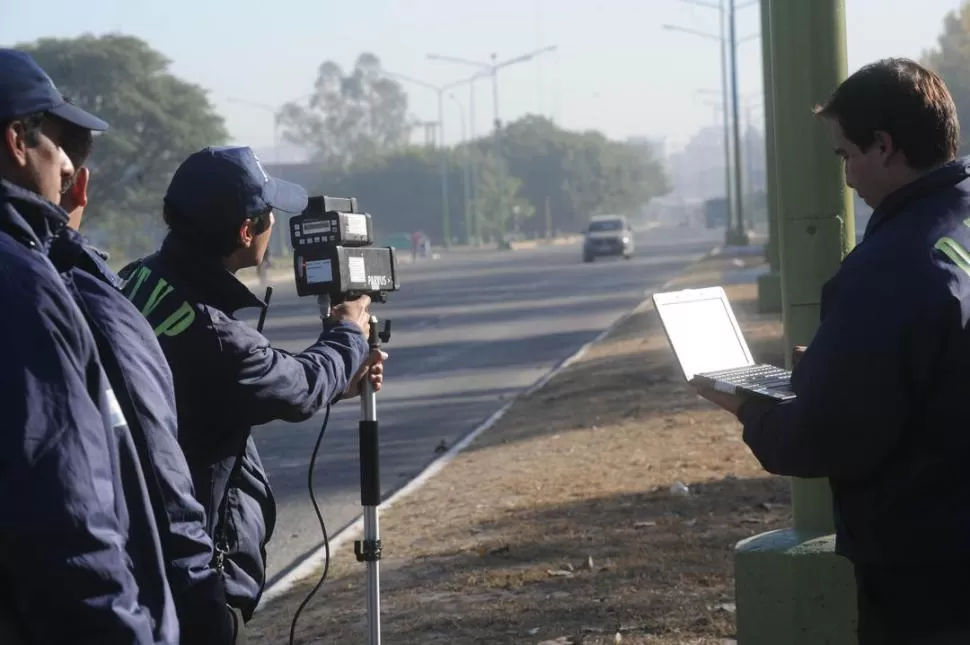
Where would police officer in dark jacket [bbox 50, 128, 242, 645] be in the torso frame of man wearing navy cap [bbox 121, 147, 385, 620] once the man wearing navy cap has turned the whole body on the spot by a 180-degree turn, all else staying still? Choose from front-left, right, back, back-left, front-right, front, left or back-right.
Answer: front-left

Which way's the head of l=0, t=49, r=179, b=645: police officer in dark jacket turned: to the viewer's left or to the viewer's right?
to the viewer's right

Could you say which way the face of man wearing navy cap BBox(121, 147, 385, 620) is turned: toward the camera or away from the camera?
away from the camera

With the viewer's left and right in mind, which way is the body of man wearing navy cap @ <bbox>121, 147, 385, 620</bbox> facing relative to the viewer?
facing away from the viewer and to the right of the viewer

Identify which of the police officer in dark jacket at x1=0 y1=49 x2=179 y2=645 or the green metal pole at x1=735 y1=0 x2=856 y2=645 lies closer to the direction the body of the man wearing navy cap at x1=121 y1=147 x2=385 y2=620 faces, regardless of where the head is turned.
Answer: the green metal pole

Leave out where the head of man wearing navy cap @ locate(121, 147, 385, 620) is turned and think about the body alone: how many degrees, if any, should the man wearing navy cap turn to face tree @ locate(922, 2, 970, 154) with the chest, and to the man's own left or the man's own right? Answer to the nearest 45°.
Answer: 0° — they already face it

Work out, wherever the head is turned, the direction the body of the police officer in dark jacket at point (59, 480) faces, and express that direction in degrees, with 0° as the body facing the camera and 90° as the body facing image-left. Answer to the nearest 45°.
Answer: approximately 270°

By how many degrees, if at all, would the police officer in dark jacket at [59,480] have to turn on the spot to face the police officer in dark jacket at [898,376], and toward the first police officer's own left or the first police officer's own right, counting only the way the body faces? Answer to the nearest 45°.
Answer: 0° — they already face them
